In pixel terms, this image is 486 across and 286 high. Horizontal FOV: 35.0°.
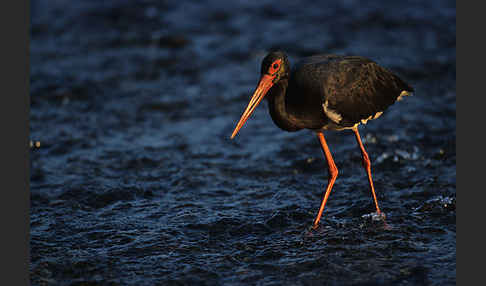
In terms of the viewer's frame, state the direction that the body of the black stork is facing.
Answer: to the viewer's left
